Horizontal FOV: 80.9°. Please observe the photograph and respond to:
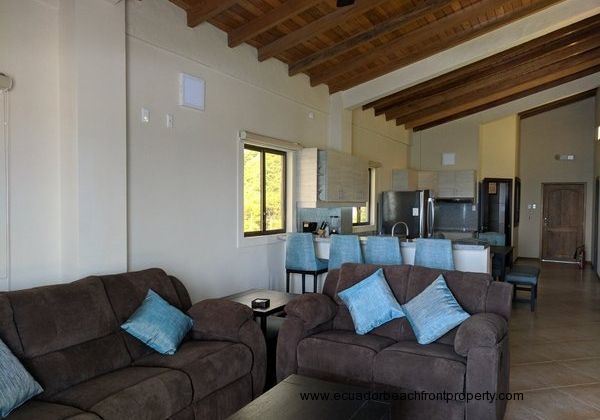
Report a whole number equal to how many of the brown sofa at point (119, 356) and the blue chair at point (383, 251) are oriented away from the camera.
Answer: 1

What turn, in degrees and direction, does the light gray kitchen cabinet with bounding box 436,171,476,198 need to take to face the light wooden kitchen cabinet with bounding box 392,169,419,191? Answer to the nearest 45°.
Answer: approximately 45° to its right

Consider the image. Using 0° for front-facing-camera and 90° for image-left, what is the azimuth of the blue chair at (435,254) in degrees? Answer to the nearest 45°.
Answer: approximately 180°

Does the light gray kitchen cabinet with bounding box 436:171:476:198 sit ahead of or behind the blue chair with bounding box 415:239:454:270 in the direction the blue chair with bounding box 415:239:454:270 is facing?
ahead

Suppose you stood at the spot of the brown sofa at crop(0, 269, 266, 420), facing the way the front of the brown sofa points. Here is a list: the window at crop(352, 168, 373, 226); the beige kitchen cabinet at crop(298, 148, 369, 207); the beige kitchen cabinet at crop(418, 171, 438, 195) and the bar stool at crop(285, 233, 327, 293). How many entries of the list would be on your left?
4

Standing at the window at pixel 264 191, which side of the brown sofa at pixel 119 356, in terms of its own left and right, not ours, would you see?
left

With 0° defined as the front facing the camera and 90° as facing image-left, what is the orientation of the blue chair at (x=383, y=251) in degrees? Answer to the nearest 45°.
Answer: approximately 180°

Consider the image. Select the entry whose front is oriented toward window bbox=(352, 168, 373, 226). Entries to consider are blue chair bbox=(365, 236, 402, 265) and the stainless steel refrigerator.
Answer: the blue chair

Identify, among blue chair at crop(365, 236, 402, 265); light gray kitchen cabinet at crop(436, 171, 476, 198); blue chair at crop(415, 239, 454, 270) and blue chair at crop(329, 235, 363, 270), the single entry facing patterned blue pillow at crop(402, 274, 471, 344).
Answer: the light gray kitchen cabinet

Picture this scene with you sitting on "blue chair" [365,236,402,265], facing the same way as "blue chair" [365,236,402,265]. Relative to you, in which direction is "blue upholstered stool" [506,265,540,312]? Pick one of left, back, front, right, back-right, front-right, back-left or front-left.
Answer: front-right
